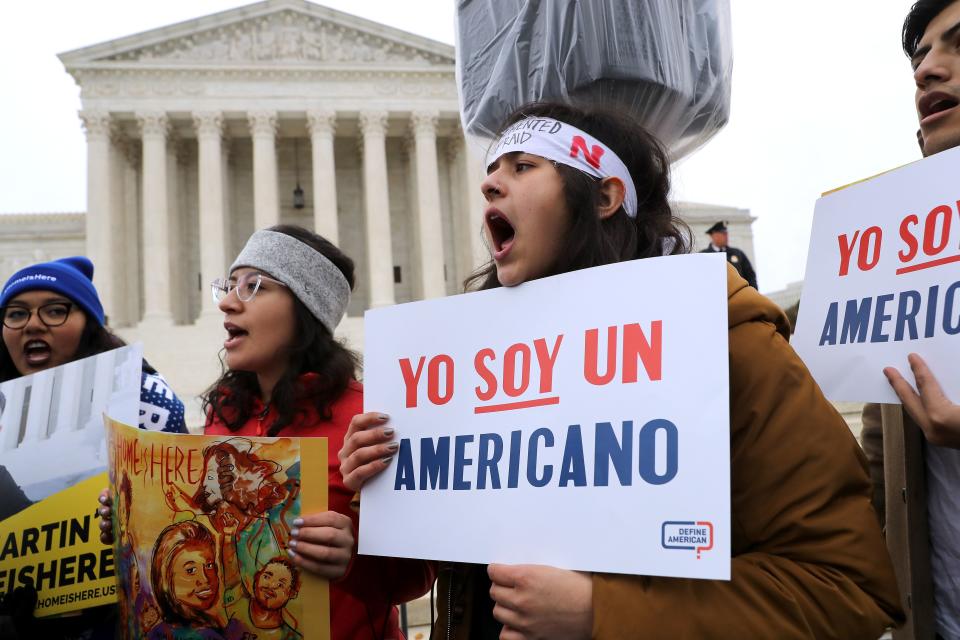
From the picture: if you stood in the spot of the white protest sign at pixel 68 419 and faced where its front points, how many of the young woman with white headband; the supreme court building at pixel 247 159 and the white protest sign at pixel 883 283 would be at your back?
1

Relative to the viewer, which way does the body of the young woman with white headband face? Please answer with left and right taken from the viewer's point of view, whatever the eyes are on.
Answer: facing the viewer and to the left of the viewer

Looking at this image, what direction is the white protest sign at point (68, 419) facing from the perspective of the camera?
toward the camera

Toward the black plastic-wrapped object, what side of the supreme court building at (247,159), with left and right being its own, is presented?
front

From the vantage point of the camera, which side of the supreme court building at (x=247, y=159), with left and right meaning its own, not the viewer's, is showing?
front

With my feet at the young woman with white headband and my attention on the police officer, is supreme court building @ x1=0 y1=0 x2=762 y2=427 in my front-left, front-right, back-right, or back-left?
front-left

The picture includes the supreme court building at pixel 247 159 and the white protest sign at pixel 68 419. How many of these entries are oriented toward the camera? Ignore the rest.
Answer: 2

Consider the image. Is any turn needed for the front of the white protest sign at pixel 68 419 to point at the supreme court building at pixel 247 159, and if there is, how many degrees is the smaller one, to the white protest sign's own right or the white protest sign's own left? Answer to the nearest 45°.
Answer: approximately 180°

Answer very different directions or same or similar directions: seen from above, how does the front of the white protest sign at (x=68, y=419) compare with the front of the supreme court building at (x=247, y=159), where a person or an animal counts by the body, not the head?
same or similar directions

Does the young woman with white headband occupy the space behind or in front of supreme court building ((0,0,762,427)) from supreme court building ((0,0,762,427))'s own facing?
in front
